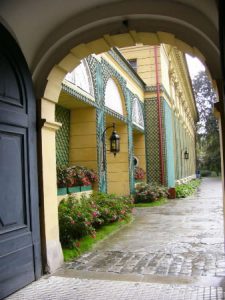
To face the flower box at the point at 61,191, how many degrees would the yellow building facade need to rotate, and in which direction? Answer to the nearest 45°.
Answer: approximately 45° to its right

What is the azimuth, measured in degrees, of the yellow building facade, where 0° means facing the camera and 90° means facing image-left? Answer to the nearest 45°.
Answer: approximately 315°

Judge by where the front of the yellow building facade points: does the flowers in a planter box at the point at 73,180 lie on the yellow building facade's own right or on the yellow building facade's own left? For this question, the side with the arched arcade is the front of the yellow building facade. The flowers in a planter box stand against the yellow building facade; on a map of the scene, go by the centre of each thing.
on the yellow building facade's own right

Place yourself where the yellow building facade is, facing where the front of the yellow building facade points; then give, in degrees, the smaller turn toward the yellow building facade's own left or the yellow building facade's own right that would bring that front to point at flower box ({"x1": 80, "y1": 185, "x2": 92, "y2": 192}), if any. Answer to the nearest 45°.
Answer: approximately 45° to the yellow building facade's own right
